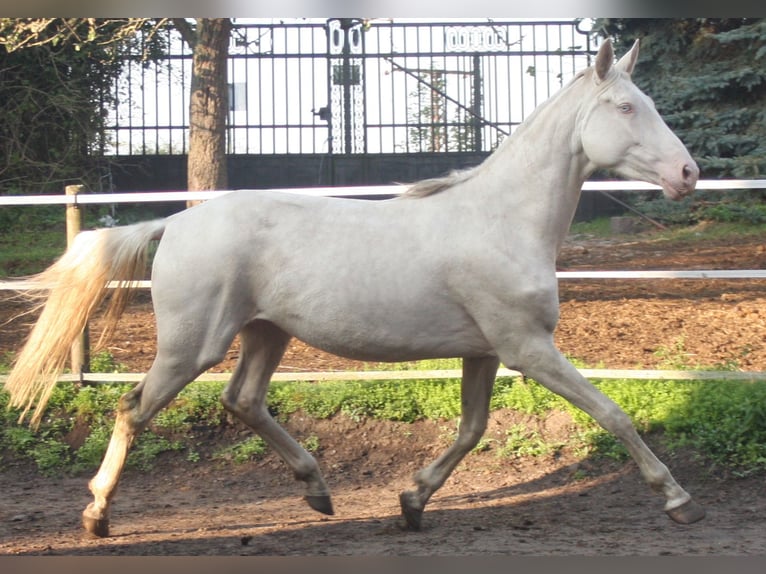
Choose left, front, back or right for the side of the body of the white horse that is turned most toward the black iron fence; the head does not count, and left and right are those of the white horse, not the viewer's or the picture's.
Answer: left

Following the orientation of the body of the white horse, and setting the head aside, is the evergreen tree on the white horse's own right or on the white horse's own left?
on the white horse's own left

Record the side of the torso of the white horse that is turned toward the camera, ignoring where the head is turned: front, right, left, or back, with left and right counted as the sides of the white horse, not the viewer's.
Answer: right

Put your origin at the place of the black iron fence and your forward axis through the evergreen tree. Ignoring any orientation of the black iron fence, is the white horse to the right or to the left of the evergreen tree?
right
